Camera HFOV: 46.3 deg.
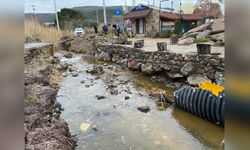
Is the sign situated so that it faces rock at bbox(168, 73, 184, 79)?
yes

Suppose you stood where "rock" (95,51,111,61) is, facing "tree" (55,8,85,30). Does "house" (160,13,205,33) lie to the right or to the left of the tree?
right

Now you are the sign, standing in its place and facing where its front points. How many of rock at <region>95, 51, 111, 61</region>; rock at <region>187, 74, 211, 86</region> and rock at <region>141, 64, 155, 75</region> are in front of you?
3

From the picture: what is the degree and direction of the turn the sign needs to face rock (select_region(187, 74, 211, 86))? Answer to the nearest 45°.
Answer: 0° — it already faces it

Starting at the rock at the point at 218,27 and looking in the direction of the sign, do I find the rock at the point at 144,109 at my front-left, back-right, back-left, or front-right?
back-left

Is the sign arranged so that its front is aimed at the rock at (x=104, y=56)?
yes

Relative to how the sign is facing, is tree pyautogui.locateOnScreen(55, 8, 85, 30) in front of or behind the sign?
behind

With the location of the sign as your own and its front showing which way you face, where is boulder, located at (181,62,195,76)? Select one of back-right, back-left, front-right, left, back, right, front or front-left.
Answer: front

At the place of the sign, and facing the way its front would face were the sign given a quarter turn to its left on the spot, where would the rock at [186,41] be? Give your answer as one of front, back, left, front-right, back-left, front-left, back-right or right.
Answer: right

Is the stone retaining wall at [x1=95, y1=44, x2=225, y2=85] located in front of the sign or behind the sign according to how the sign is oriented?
in front

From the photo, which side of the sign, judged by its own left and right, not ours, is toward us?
front

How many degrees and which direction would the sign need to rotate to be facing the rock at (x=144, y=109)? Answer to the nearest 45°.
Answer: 0° — it already faces it

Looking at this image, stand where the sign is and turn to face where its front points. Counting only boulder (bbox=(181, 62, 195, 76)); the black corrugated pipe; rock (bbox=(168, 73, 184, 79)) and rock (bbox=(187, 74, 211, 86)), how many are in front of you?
4

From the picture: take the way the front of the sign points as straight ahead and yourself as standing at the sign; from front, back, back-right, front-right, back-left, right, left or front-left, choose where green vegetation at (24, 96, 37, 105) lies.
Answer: front

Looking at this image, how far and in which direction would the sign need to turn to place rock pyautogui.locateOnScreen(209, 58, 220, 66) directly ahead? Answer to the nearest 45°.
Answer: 0° — it already faces it

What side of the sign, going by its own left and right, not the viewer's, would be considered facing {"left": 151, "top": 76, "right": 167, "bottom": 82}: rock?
front
